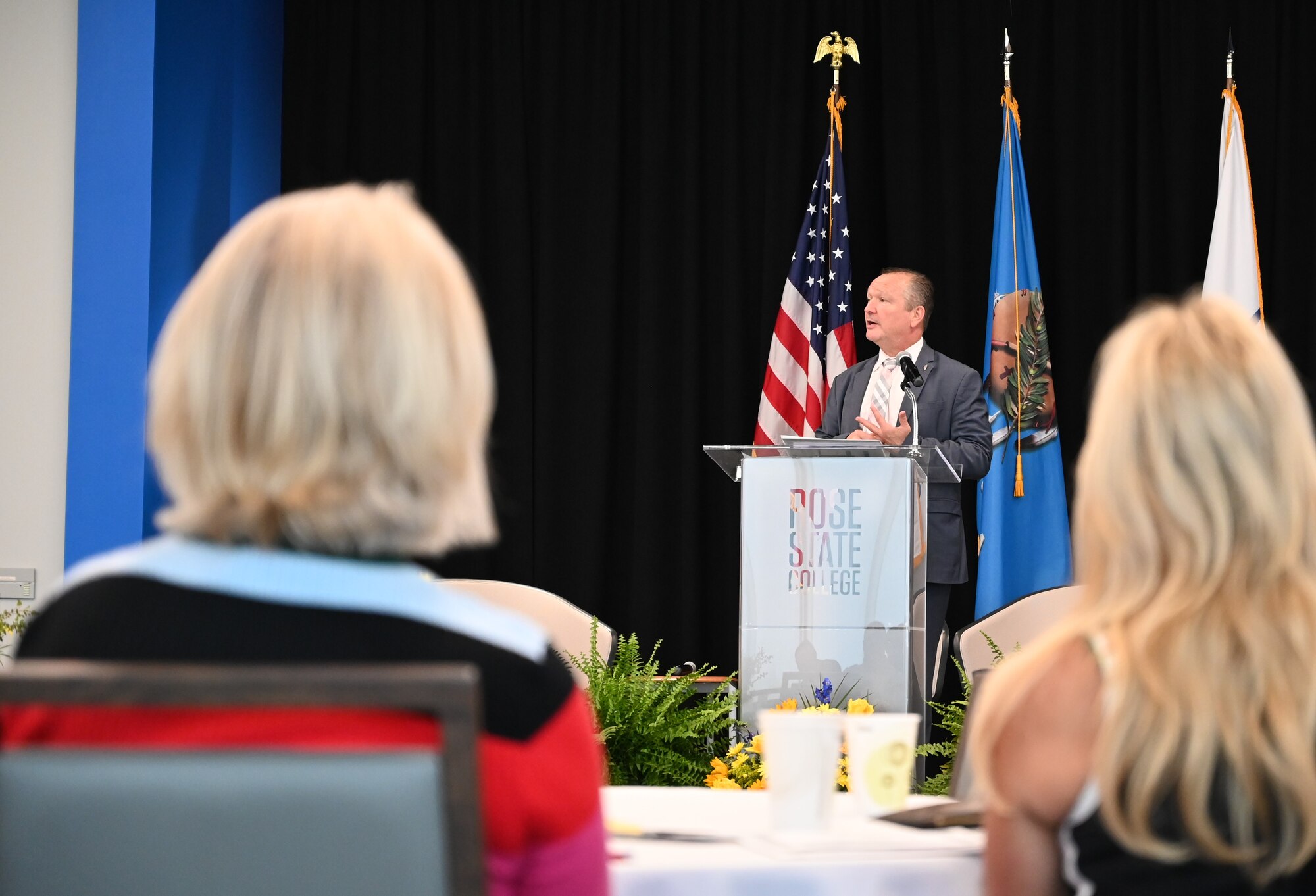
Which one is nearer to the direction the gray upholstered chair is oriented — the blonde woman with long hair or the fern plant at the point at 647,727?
the fern plant

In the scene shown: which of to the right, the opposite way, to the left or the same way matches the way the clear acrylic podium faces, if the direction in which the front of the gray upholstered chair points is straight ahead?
the opposite way

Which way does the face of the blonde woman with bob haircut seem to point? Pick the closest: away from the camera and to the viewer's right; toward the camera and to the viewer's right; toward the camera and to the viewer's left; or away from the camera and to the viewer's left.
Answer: away from the camera and to the viewer's right

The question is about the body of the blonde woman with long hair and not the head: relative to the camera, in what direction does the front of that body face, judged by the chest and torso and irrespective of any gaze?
away from the camera

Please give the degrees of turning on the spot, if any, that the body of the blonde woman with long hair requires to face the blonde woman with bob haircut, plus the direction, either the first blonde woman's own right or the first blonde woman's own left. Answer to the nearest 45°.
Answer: approximately 135° to the first blonde woman's own left

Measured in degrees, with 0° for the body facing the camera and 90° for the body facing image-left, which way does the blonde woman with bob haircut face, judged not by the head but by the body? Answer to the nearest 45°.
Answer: approximately 180°

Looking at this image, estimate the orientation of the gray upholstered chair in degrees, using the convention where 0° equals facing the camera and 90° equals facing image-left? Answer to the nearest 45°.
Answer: approximately 180°

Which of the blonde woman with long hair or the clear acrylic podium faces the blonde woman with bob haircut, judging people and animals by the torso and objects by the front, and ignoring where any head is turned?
the clear acrylic podium

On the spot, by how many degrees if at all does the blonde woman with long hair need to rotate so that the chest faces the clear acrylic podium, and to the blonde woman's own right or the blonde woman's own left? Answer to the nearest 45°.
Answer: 0° — they already face it
